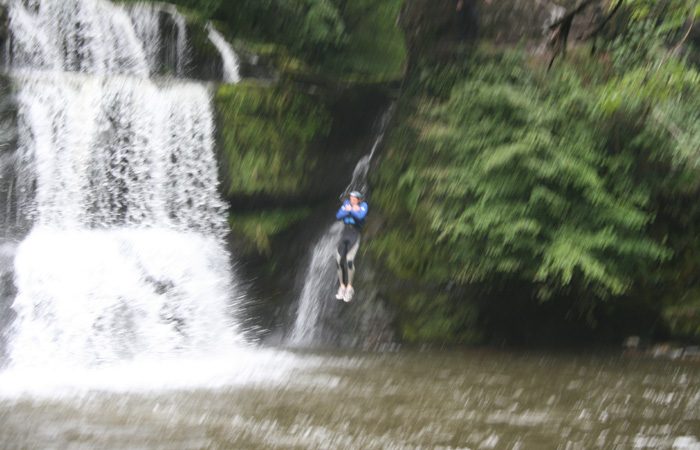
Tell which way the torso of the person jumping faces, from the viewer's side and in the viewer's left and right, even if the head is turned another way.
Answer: facing the viewer

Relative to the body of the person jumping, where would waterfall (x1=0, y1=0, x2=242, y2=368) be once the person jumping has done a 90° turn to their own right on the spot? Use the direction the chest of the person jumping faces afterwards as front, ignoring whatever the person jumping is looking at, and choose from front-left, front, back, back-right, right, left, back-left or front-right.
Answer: front

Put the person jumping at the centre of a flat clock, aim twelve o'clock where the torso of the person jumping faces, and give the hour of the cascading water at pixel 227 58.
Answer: The cascading water is roughly at 5 o'clock from the person jumping.
